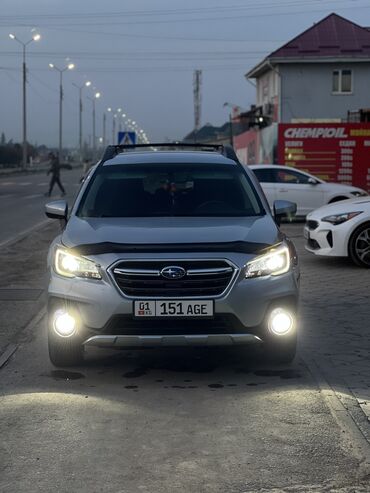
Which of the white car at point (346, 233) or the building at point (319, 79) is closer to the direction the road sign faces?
the white car

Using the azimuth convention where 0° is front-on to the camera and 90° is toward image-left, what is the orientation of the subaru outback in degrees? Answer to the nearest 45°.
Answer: approximately 0°

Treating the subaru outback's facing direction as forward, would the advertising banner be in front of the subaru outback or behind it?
behind

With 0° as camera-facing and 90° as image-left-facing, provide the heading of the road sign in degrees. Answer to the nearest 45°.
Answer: approximately 0°

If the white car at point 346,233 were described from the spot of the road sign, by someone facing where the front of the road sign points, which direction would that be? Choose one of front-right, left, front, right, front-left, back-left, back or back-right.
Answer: front

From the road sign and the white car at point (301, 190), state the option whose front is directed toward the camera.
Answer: the road sign

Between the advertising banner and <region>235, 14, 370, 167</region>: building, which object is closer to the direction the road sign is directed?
the advertising banner

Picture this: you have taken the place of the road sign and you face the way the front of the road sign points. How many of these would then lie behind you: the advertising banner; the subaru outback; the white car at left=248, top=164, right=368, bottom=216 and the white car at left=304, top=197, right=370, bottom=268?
0

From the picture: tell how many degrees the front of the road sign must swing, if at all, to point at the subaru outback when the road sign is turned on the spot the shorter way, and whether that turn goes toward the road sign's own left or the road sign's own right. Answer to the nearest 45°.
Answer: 0° — it already faces it

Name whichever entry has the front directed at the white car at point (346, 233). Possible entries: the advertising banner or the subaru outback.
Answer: the advertising banner

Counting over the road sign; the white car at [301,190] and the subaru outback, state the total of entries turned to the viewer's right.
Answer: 1

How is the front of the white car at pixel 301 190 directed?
to the viewer's right

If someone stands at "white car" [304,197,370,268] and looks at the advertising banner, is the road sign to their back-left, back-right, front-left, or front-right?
front-left

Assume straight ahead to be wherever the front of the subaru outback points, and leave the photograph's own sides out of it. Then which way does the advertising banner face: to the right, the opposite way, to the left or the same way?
the same way

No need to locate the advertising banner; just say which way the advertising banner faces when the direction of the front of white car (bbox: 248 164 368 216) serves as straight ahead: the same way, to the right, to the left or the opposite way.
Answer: to the right

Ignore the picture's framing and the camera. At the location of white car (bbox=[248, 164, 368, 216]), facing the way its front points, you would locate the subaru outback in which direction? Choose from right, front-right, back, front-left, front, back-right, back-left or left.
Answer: right

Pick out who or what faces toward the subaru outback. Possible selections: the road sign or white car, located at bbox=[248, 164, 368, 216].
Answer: the road sign

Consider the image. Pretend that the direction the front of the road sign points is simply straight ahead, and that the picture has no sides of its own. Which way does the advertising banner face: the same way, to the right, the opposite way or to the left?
the same way

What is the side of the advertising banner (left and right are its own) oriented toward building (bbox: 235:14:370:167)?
back

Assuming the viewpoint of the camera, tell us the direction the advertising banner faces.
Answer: facing the viewer

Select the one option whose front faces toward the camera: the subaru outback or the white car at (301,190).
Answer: the subaru outback
